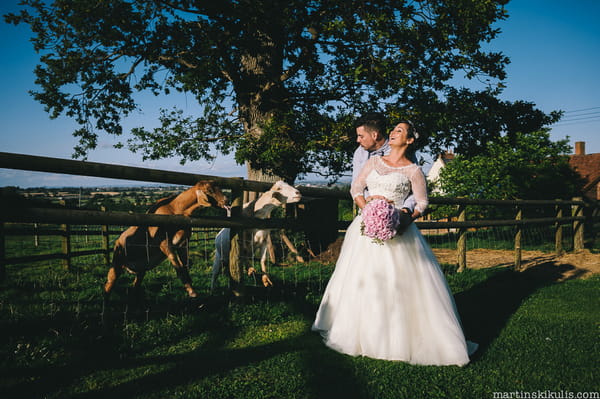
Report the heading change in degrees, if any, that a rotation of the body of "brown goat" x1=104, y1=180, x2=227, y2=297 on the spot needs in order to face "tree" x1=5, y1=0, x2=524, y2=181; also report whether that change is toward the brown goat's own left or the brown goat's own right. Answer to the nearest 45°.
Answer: approximately 45° to the brown goat's own left

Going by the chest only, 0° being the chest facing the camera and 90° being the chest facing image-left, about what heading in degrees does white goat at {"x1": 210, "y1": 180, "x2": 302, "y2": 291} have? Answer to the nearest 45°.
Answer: approximately 270°

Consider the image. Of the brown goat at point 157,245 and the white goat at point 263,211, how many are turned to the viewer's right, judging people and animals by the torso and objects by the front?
2

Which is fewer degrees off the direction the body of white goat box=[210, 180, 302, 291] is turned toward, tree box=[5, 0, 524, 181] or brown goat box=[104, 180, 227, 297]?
the tree

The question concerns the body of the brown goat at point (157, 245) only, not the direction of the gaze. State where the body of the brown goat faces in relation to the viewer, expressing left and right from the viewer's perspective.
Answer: facing to the right of the viewer

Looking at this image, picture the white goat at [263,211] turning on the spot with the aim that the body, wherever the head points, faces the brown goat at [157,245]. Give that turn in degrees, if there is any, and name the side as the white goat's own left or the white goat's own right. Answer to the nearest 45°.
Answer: approximately 135° to the white goat's own right

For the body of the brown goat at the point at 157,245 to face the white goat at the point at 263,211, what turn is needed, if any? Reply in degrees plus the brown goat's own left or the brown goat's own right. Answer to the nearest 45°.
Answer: approximately 45° to the brown goat's own left

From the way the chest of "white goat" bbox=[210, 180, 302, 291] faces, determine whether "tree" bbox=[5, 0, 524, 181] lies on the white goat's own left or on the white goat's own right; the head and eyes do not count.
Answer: on the white goat's own left
